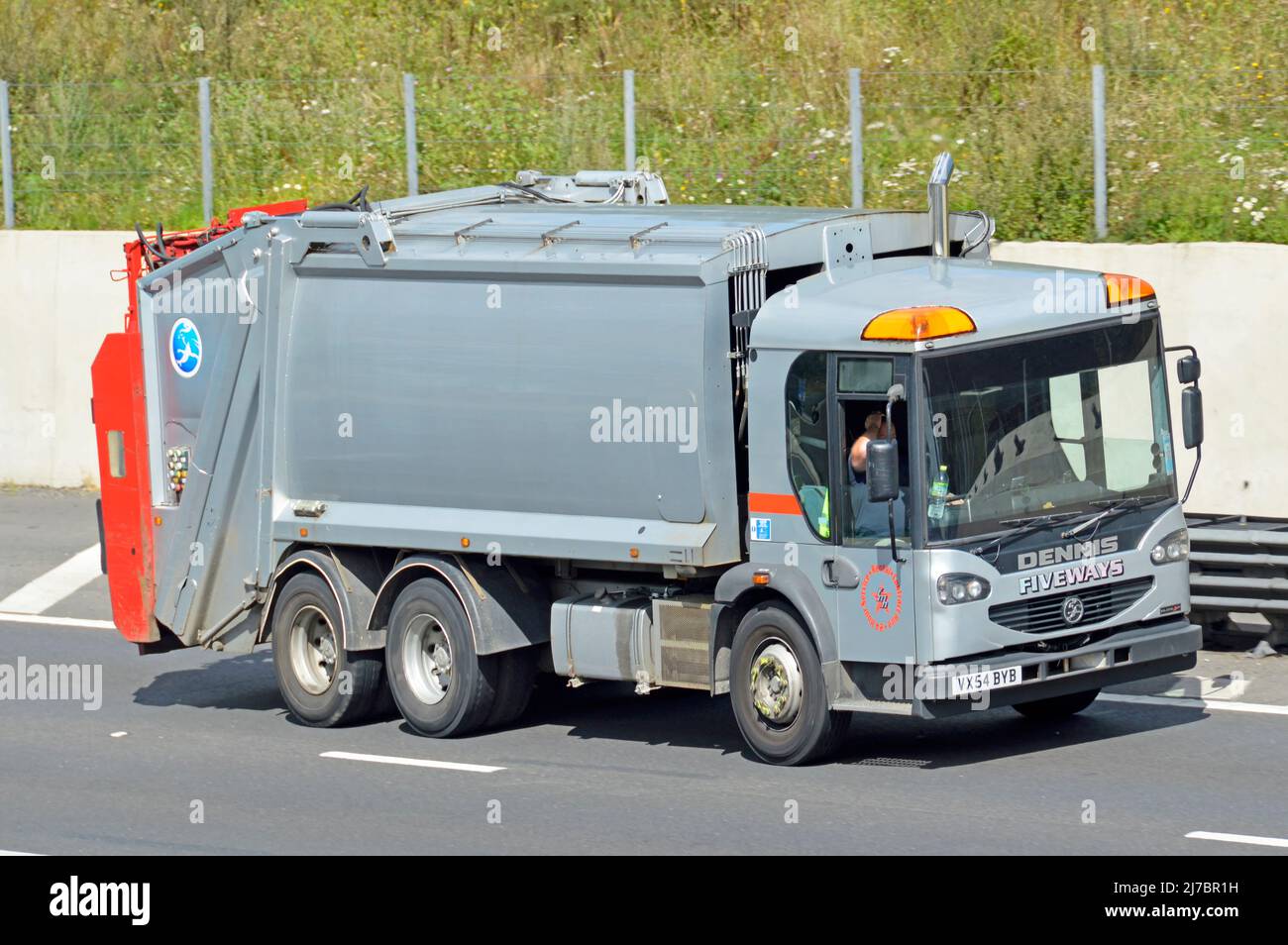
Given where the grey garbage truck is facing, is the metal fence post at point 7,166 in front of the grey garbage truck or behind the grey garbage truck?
behind

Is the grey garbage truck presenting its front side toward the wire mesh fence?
no

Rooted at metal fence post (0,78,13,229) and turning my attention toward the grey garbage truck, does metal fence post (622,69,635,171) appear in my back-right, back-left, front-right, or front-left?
front-left

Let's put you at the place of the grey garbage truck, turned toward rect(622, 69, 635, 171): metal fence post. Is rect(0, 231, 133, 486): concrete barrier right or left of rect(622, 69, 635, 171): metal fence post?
left

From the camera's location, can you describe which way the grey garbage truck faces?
facing the viewer and to the right of the viewer

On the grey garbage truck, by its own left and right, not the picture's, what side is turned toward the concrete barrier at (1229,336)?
left

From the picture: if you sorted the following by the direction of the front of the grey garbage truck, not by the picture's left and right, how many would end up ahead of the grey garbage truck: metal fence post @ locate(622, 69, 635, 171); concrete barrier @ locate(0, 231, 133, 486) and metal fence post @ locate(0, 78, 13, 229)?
0

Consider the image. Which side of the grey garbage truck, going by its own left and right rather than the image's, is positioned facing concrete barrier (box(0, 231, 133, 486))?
back

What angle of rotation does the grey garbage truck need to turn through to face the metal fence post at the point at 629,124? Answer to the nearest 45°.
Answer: approximately 135° to its left
